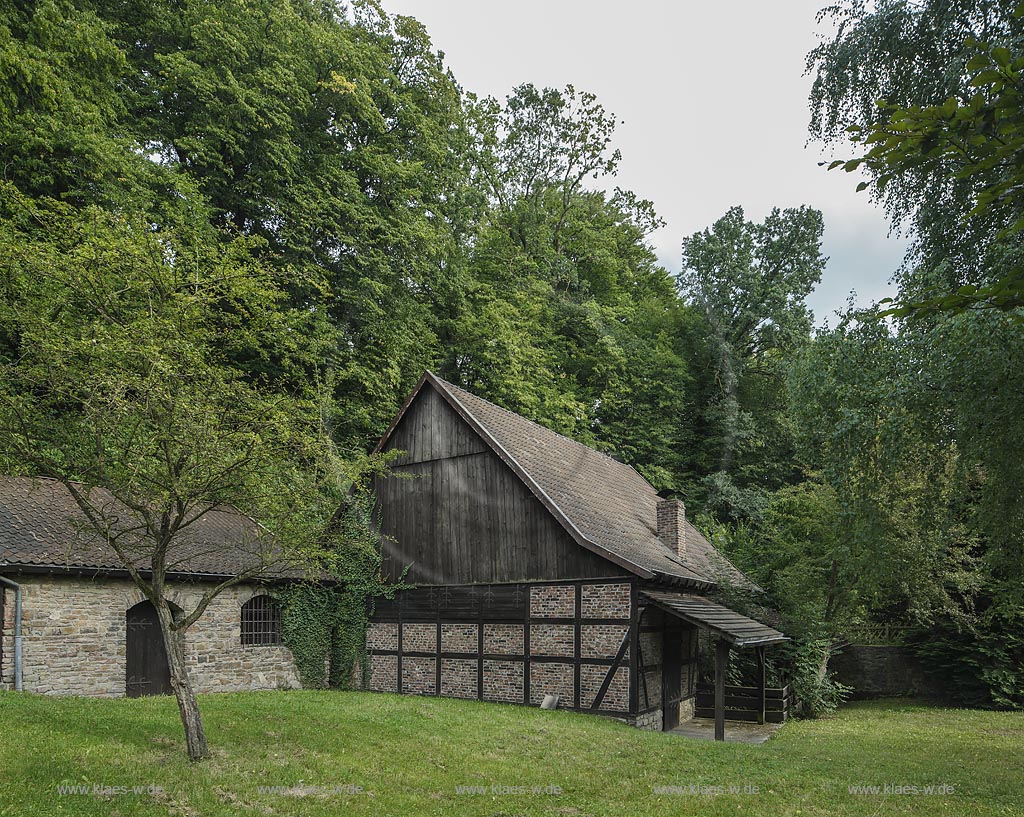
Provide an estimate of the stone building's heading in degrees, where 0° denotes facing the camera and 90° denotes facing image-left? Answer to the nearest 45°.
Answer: approximately 0°

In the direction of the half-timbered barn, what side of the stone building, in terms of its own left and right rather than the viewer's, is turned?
left

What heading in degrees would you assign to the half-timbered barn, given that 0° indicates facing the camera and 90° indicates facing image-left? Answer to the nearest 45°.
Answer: approximately 315°
